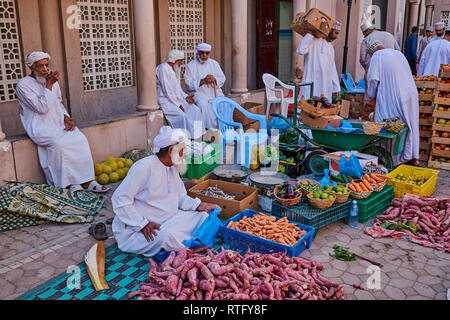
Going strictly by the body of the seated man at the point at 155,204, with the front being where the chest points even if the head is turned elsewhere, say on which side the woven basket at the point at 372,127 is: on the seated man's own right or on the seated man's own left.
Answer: on the seated man's own left

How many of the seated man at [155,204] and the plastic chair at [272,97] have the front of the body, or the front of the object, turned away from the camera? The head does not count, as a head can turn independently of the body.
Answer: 0

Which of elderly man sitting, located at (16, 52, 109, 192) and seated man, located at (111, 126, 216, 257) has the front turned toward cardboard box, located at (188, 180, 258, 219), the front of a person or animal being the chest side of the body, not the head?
the elderly man sitting

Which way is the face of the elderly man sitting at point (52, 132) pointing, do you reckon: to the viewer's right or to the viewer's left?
to the viewer's right

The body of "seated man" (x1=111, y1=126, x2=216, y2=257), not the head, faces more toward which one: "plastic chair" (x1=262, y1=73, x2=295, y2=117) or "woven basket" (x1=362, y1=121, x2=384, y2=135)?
the woven basket

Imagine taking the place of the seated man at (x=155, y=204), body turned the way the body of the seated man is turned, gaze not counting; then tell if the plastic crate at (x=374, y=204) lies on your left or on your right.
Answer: on your left

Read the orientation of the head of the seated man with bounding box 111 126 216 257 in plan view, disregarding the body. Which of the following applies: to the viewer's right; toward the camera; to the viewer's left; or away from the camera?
to the viewer's right

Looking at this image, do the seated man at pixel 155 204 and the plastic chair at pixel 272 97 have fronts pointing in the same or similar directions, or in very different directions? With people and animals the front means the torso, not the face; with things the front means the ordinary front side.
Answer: same or similar directions

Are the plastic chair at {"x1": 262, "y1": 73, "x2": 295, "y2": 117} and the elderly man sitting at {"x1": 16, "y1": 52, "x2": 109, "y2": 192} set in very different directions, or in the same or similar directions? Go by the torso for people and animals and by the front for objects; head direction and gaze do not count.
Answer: same or similar directions

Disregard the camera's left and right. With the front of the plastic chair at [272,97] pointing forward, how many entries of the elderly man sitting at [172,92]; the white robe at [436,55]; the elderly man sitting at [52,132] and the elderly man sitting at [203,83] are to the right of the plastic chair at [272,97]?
3

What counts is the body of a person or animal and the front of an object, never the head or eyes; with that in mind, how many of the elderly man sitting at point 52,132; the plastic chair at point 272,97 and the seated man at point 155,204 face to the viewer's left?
0

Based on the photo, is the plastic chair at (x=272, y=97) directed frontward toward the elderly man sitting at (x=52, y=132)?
no

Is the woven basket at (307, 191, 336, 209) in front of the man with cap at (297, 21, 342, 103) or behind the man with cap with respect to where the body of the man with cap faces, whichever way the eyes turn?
in front
